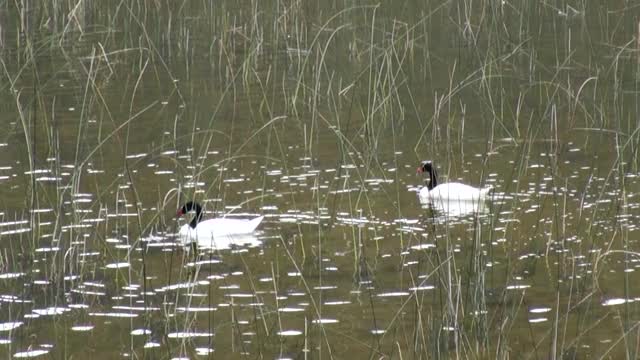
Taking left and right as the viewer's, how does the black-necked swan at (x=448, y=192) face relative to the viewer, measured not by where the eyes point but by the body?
facing to the left of the viewer

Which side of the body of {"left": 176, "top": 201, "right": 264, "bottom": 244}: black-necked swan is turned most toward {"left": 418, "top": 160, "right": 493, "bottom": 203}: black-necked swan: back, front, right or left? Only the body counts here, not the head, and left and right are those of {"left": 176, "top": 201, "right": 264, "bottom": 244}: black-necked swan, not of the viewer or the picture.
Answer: back

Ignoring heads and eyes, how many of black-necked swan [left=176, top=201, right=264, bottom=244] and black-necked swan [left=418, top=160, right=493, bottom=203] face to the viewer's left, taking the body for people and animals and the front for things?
2

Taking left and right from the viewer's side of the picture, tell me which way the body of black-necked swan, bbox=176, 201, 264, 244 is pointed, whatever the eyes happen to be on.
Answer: facing to the left of the viewer

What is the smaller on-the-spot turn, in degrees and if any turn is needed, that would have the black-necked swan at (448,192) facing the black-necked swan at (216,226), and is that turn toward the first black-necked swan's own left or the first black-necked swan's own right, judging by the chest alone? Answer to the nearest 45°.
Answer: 0° — it already faces it
